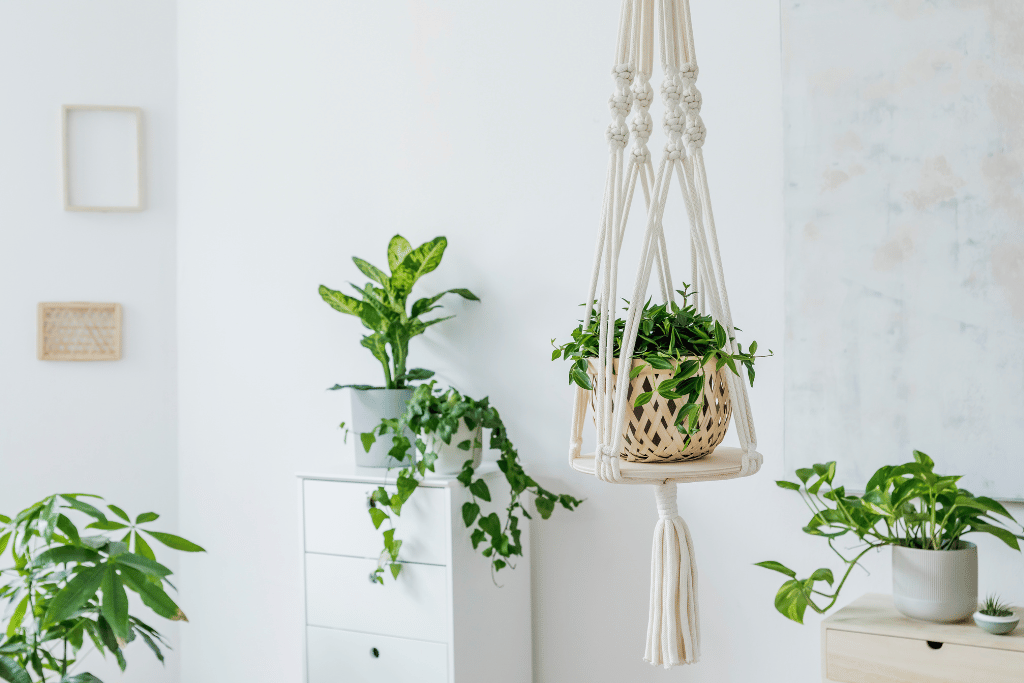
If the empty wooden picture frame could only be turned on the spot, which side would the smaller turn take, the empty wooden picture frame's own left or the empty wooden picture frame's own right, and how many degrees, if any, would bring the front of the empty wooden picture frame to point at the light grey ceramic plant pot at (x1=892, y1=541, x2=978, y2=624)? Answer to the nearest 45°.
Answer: approximately 45° to the empty wooden picture frame's own left

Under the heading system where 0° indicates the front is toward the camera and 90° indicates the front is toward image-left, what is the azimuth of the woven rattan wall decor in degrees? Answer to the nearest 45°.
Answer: approximately 0°

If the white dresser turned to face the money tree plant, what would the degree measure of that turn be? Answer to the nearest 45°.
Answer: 0° — it already faces it

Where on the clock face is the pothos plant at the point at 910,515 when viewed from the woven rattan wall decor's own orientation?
The pothos plant is roughly at 11 o'clock from the woven rattan wall decor.

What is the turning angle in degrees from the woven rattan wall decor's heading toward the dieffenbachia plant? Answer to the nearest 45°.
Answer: approximately 45° to its left

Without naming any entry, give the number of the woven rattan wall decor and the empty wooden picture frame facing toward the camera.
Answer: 2

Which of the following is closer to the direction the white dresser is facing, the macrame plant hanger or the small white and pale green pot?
the macrame plant hanger

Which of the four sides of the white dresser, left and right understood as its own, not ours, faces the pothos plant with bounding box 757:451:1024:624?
left

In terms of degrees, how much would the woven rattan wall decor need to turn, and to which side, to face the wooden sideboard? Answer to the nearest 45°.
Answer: approximately 45° to its left

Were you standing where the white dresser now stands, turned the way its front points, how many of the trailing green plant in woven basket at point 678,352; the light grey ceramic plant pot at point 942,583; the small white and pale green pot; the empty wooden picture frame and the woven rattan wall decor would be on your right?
2

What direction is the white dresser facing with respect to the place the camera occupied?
facing the viewer and to the left of the viewer
